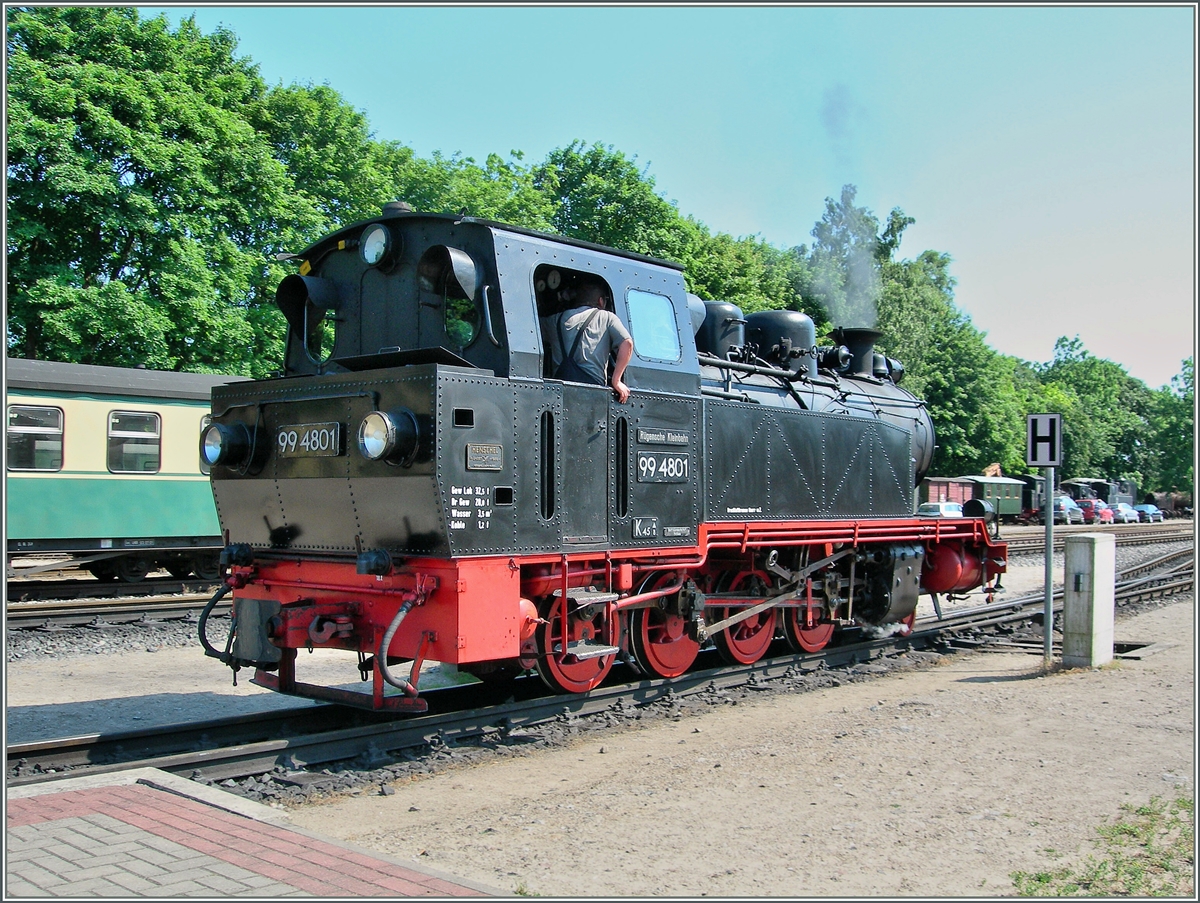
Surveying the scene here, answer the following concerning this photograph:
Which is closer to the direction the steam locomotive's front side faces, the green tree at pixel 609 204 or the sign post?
the sign post

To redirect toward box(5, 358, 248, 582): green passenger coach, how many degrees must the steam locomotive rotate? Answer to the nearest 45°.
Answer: approximately 90° to its left

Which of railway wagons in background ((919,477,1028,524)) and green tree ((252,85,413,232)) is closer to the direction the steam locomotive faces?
the railway wagons in background

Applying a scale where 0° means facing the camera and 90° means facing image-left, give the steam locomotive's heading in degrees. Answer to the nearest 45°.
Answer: approximately 225°

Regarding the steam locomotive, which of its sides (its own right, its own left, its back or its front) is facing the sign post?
front

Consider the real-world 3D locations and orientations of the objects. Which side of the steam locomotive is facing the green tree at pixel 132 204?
left

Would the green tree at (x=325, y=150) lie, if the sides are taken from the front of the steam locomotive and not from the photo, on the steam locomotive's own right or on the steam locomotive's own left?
on the steam locomotive's own left

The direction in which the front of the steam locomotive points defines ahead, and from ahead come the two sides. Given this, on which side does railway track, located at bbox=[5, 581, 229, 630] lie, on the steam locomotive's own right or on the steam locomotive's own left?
on the steam locomotive's own left

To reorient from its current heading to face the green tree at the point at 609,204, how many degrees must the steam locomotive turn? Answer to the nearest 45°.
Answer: approximately 45° to its left

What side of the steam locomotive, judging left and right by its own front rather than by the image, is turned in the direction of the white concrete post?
front

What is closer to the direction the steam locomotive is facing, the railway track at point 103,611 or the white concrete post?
the white concrete post
